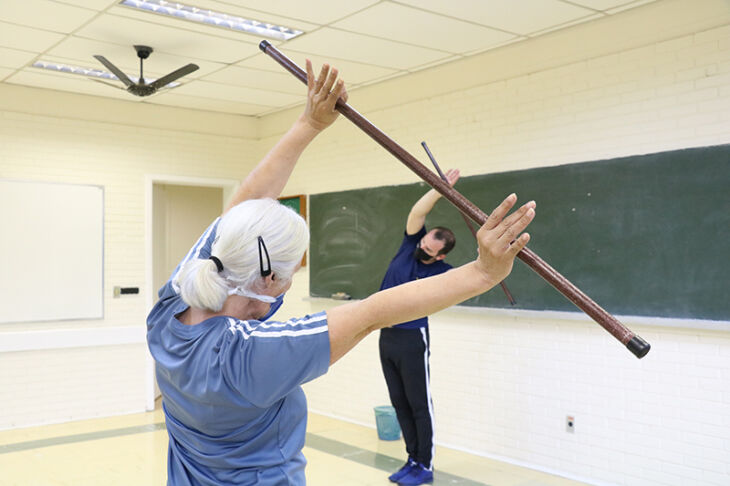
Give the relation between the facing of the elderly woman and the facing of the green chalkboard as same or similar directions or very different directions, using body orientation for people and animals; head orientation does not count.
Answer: very different directions

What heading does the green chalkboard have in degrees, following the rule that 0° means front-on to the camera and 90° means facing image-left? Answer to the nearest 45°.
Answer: approximately 45°

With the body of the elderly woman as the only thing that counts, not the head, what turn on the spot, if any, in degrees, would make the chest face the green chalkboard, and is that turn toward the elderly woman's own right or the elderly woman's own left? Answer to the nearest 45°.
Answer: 0° — they already face it

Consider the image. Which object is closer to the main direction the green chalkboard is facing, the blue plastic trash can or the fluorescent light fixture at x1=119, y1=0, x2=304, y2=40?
the fluorescent light fixture

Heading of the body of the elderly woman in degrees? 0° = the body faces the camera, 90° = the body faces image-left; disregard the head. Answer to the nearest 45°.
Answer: approximately 225°

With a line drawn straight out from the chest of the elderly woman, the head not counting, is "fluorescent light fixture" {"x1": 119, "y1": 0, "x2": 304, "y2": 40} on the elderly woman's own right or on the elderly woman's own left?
on the elderly woman's own left

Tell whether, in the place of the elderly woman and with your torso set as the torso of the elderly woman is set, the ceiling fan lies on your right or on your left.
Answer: on your left

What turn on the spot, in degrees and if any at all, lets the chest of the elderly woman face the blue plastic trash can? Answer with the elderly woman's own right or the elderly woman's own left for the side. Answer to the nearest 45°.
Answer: approximately 45° to the elderly woman's own left

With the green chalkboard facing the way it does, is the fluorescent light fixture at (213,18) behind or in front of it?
in front

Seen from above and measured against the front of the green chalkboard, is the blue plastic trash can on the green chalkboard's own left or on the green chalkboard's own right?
on the green chalkboard's own right

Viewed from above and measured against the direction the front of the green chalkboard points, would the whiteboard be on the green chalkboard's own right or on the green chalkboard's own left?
on the green chalkboard's own right

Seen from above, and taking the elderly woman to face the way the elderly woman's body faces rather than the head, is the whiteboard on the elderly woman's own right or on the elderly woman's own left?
on the elderly woman's own left

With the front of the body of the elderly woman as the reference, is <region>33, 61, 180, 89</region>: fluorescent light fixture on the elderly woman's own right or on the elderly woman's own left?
on the elderly woman's own left

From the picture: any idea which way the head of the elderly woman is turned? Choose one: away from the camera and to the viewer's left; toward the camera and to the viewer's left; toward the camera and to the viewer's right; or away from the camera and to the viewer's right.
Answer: away from the camera and to the viewer's right
